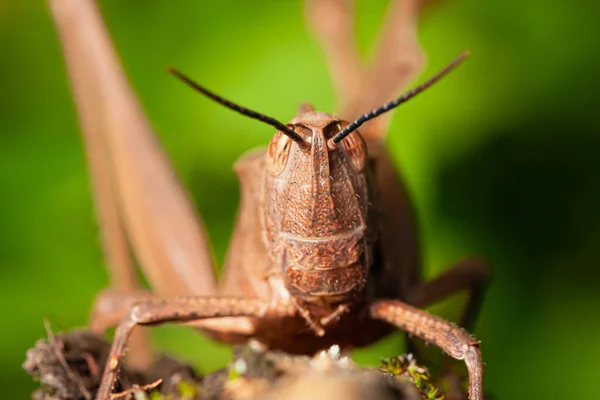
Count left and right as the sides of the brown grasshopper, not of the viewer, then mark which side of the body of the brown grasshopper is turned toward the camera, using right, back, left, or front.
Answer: front

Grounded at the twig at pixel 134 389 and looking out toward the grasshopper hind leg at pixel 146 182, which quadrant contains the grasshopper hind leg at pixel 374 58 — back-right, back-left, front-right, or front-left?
front-right
